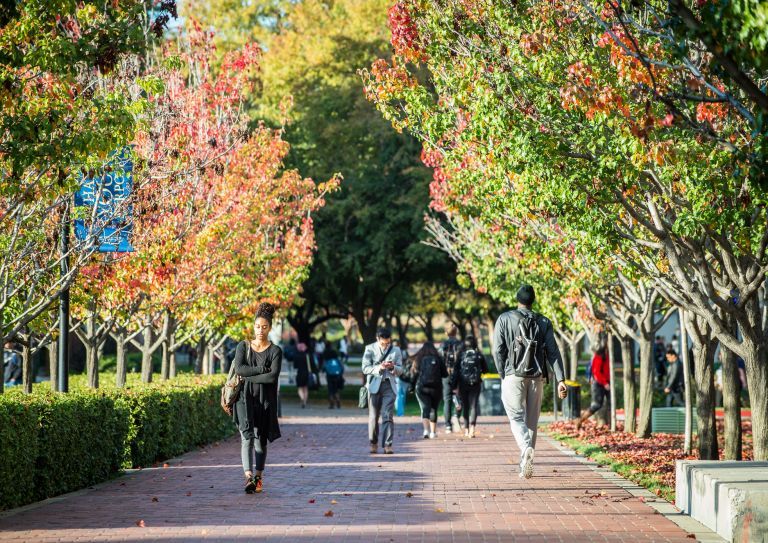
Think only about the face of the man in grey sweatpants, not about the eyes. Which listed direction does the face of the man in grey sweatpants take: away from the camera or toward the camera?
away from the camera

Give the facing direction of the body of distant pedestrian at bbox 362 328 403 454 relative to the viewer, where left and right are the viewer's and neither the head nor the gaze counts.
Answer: facing the viewer

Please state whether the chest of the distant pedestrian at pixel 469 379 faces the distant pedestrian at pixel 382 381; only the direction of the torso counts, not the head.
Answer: no

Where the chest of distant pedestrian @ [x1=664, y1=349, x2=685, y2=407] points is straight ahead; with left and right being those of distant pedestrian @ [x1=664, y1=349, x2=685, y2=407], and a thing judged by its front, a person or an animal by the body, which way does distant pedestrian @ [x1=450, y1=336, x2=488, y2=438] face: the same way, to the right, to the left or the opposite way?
to the right

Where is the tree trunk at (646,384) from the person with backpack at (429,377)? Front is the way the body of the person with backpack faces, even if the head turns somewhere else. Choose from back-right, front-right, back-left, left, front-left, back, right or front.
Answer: right

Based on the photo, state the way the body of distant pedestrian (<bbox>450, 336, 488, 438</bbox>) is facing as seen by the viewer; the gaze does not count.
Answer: away from the camera

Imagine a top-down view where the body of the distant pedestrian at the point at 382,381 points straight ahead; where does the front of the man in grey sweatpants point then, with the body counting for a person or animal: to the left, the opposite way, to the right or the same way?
the opposite way

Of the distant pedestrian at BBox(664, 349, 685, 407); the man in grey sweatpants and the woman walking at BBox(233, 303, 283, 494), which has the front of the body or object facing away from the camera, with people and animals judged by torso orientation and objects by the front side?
the man in grey sweatpants

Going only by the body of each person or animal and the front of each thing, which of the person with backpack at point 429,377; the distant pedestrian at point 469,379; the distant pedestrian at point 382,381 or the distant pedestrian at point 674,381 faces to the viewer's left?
the distant pedestrian at point 674,381

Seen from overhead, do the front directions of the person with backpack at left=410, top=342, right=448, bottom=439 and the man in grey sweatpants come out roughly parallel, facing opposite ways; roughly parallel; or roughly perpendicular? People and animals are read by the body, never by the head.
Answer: roughly parallel

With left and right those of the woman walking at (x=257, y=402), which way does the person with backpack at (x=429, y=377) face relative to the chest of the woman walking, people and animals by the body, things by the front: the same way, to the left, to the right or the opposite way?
the opposite way

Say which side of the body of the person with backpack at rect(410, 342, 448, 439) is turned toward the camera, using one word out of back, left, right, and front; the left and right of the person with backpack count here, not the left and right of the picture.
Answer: back

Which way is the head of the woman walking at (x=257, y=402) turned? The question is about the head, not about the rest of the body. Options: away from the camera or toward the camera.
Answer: toward the camera

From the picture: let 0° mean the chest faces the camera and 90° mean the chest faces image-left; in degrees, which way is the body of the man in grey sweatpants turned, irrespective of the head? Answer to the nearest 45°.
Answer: approximately 180°

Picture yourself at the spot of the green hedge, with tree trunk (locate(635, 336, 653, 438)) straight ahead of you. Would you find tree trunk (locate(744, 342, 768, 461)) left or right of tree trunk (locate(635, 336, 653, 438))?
right

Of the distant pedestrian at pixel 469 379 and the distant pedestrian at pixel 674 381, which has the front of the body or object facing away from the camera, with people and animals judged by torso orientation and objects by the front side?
the distant pedestrian at pixel 469 379

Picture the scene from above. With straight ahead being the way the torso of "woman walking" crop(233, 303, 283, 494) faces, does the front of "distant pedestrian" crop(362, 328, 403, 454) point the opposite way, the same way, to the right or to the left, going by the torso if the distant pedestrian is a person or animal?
the same way

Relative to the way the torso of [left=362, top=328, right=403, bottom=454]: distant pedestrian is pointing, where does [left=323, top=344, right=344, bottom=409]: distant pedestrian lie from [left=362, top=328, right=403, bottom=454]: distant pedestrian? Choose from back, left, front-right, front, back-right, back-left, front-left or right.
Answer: back
